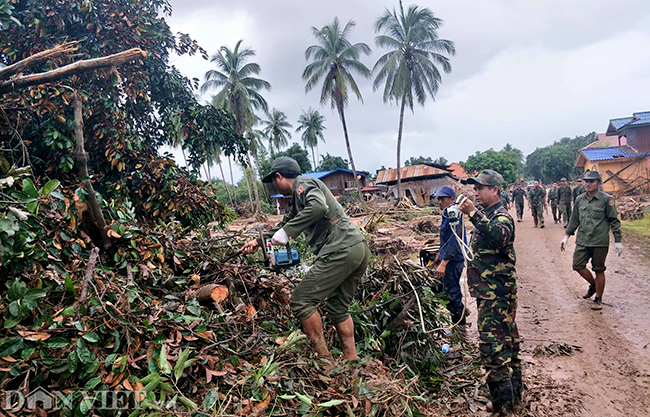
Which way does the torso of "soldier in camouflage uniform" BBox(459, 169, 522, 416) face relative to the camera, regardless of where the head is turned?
to the viewer's left

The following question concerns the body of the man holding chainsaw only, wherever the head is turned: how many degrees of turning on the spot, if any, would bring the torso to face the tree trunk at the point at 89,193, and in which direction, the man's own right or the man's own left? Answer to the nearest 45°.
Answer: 0° — they already face it

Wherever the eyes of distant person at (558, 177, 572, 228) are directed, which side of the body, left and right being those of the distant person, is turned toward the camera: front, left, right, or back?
front

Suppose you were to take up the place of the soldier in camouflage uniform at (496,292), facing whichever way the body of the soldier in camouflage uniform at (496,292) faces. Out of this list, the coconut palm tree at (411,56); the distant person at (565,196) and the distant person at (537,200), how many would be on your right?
3

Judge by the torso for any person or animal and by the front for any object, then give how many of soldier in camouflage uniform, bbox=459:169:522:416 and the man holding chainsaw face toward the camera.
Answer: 0

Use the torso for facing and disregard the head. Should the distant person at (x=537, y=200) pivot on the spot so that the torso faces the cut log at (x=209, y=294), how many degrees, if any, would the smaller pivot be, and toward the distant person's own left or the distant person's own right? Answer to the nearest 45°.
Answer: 0° — they already face it

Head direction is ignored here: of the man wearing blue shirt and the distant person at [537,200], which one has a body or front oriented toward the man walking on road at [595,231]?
the distant person

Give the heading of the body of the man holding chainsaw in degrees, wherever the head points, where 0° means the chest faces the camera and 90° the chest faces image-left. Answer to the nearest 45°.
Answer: approximately 90°

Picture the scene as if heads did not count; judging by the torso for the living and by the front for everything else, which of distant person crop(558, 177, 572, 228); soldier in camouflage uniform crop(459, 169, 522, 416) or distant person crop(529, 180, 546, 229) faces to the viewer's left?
the soldier in camouflage uniform

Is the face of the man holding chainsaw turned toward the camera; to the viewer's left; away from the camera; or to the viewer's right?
to the viewer's left

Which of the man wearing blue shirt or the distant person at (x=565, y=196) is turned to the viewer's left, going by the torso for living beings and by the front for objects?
the man wearing blue shirt

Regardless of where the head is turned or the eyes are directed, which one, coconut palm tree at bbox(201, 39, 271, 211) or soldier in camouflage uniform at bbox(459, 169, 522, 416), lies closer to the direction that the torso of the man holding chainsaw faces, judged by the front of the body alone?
the coconut palm tree

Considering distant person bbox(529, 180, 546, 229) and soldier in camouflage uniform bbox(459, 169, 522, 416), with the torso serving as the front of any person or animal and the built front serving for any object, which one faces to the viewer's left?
the soldier in camouflage uniform

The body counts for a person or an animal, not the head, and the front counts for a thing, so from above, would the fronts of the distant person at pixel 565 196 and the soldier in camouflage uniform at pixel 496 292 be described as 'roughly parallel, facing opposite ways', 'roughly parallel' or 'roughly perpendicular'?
roughly perpendicular

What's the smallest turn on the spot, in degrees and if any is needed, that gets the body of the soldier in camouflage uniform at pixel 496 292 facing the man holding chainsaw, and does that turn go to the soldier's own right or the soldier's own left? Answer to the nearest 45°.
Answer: approximately 45° to the soldier's own left

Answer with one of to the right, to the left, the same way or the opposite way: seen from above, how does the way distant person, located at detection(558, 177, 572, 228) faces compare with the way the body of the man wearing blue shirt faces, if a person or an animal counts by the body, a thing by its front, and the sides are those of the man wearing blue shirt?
to the left

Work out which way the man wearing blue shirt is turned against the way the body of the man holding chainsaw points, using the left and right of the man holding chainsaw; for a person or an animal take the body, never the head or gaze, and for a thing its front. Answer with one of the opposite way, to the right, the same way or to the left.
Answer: the same way

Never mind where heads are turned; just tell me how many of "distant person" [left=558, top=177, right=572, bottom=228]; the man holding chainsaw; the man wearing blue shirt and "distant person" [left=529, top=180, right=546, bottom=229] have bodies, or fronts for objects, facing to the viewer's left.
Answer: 2

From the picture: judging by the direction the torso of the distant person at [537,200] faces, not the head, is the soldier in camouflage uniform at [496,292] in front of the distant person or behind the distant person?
in front

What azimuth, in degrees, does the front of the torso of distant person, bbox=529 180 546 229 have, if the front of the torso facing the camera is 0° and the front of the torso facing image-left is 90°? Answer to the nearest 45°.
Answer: approximately 0°

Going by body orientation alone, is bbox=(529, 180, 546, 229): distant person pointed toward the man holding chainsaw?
yes
